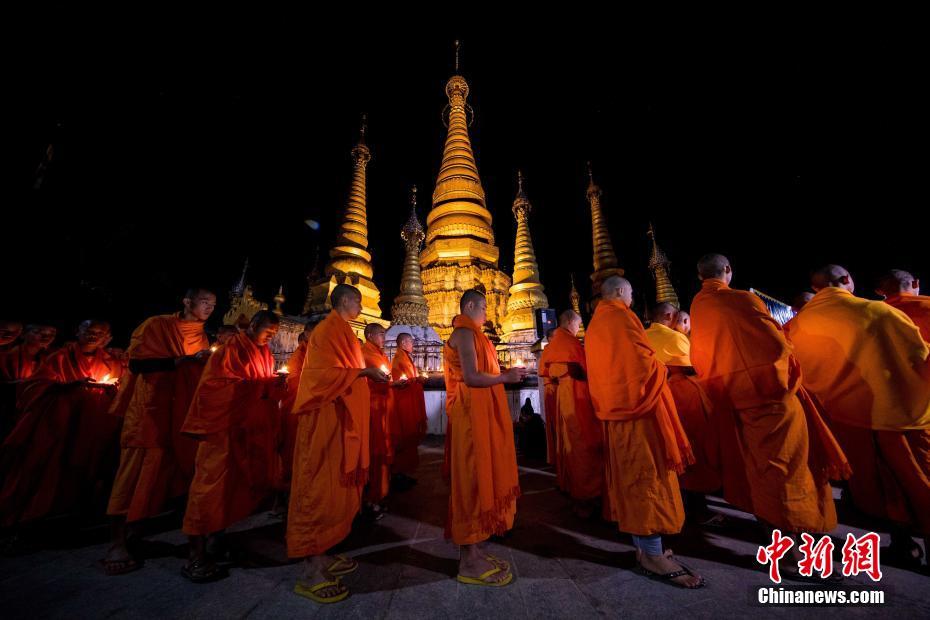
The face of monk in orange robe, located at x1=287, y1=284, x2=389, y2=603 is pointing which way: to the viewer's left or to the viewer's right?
to the viewer's right

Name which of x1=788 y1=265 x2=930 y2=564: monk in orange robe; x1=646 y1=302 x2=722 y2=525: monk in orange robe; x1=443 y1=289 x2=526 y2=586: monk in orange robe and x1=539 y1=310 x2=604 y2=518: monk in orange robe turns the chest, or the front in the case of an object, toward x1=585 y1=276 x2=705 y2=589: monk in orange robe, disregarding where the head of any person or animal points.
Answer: x1=443 y1=289 x2=526 y2=586: monk in orange robe

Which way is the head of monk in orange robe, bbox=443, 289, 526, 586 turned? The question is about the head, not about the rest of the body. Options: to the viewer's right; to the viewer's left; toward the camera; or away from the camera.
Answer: to the viewer's right

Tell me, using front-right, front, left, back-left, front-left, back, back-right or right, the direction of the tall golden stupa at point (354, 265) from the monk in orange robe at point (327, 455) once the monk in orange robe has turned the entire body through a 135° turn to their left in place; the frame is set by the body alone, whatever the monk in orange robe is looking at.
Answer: front-right

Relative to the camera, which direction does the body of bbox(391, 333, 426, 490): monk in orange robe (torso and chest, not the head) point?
to the viewer's right

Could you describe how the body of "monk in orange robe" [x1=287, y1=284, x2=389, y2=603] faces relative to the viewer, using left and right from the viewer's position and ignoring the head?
facing to the right of the viewer
